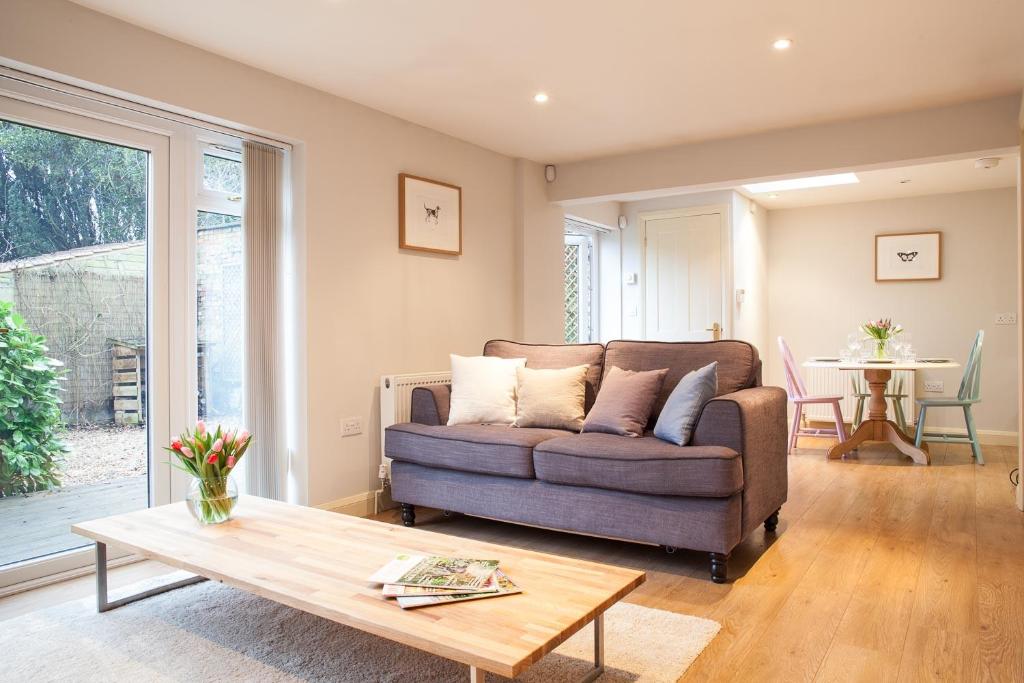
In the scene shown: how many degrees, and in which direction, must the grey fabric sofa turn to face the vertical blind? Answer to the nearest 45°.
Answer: approximately 45° to its right

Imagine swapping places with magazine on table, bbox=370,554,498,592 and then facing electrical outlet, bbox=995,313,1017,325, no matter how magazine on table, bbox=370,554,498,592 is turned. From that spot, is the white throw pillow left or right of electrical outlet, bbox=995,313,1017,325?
left

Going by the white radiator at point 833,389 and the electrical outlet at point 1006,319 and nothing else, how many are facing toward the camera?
2

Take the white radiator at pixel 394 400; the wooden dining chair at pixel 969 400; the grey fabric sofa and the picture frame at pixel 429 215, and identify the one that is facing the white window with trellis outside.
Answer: the wooden dining chair

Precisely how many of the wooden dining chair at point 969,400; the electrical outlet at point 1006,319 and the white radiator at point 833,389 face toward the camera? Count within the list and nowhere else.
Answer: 2

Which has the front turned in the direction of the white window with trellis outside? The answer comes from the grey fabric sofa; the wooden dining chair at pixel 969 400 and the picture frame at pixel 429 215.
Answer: the wooden dining chair

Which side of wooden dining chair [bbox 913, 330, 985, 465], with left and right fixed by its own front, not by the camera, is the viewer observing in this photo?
left

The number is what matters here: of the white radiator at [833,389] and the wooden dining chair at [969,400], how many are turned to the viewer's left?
1

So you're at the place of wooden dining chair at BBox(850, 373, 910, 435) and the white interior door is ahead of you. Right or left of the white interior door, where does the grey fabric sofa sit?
left

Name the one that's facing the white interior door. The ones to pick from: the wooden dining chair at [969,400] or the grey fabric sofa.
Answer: the wooden dining chair

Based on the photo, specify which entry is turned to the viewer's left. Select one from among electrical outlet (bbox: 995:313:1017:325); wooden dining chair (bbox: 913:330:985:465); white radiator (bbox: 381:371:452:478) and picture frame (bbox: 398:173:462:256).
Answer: the wooden dining chair

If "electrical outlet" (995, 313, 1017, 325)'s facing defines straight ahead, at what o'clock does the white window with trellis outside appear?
The white window with trellis outside is roughly at 2 o'clock from the electrical outlet.

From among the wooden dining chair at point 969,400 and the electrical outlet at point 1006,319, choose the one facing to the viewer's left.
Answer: the wooden dining chair
